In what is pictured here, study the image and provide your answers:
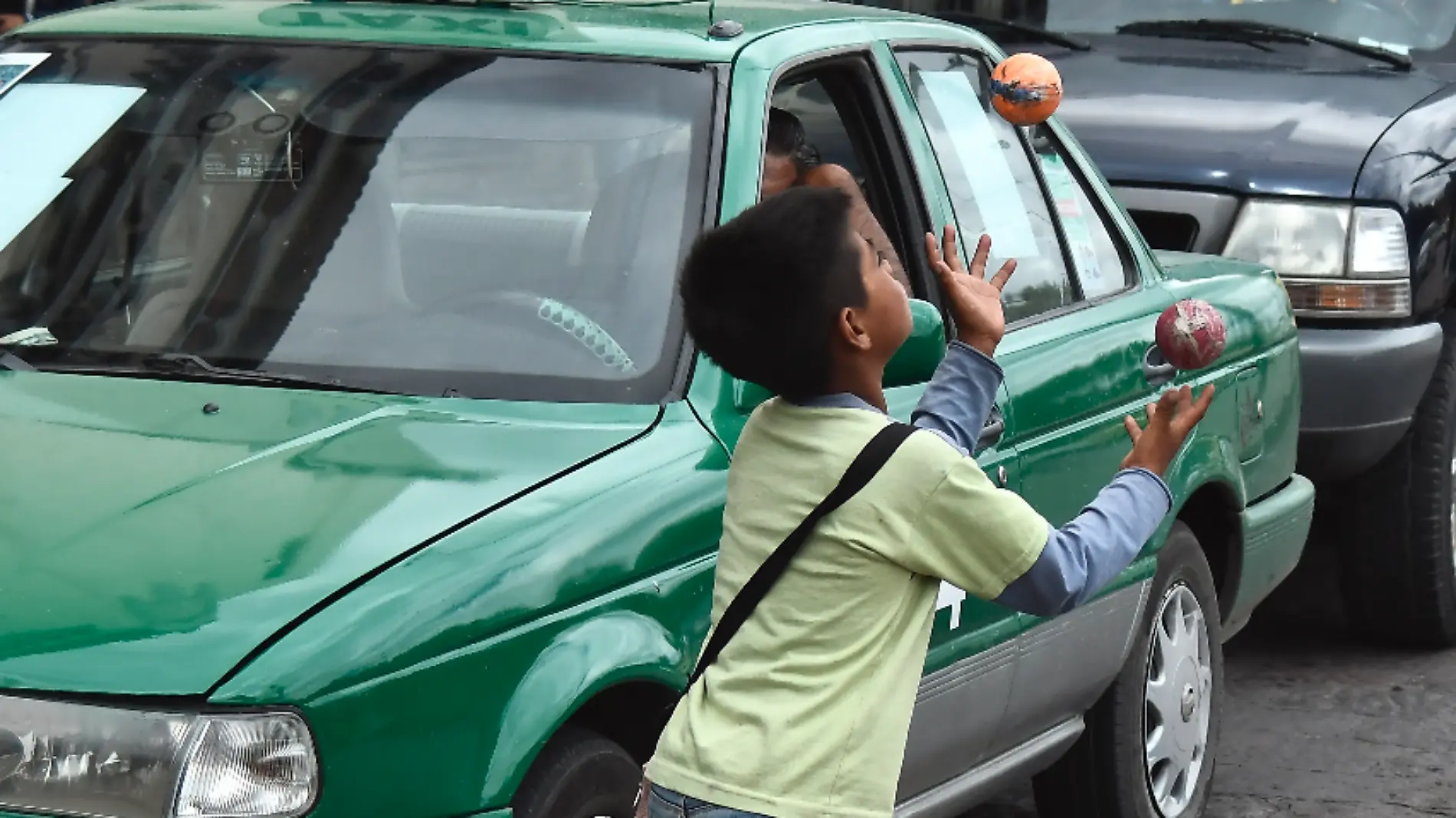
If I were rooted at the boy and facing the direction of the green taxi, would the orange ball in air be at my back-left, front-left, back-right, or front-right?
front-right

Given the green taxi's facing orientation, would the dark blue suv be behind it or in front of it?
behind

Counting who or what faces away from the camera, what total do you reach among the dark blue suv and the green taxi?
0

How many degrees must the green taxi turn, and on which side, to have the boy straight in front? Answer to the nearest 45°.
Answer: approximately 90° to its left

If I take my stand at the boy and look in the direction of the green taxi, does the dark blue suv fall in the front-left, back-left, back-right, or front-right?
front-right

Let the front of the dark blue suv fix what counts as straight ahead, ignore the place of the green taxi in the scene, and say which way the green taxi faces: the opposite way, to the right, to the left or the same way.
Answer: the same way

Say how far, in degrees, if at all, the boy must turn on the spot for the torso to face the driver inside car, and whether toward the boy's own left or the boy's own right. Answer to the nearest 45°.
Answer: approximately 45° to the boy's own left

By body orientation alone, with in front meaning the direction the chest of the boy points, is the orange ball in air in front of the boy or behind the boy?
in front

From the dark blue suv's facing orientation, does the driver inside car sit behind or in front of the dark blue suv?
in front

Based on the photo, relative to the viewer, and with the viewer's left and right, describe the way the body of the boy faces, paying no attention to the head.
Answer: facing away from the viewer and to the right of the viewer

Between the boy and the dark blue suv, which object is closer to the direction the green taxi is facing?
the boy
